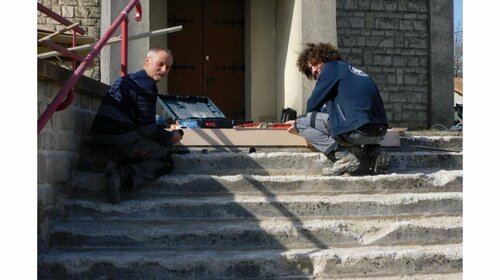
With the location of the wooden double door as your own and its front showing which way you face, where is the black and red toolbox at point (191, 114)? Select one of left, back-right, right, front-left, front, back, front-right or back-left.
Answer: front

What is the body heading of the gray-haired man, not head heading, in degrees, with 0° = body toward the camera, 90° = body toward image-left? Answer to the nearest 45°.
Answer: approximately 270°

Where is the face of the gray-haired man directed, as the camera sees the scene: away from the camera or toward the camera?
toward the camera

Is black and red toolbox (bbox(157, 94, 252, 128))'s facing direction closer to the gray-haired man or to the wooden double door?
the gray-haired man

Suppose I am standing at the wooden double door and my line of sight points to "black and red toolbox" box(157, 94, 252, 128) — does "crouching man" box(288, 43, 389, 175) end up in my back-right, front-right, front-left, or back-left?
front-left

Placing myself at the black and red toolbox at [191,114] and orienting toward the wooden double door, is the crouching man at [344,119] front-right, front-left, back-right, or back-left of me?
back-right

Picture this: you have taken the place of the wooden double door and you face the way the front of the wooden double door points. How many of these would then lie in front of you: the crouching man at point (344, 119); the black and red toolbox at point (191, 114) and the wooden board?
3

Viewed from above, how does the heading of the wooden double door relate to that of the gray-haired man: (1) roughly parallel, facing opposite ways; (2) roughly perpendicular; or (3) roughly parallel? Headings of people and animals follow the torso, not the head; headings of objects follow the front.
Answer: roughly perpendicular

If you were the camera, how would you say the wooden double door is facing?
facing the viewer

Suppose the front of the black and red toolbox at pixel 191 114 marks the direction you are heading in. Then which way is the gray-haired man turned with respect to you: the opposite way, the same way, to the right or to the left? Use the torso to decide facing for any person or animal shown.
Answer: to the left

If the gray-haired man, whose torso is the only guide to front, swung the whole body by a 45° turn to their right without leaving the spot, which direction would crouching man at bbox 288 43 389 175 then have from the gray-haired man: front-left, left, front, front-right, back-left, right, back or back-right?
front-left

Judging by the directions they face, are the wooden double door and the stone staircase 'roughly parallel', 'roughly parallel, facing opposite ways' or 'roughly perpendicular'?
roughly parallel

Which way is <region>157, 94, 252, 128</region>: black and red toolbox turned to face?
toward the camera

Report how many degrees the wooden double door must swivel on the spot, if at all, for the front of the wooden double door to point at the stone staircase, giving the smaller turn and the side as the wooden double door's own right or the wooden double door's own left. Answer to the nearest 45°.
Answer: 0° — it already faces it

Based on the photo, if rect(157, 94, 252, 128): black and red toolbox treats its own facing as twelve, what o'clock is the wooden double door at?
The wooden double door is roughly at 6 o'clock from the black and red toolbox.

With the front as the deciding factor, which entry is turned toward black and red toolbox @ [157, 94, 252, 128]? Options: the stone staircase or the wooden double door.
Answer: the wooden double door
